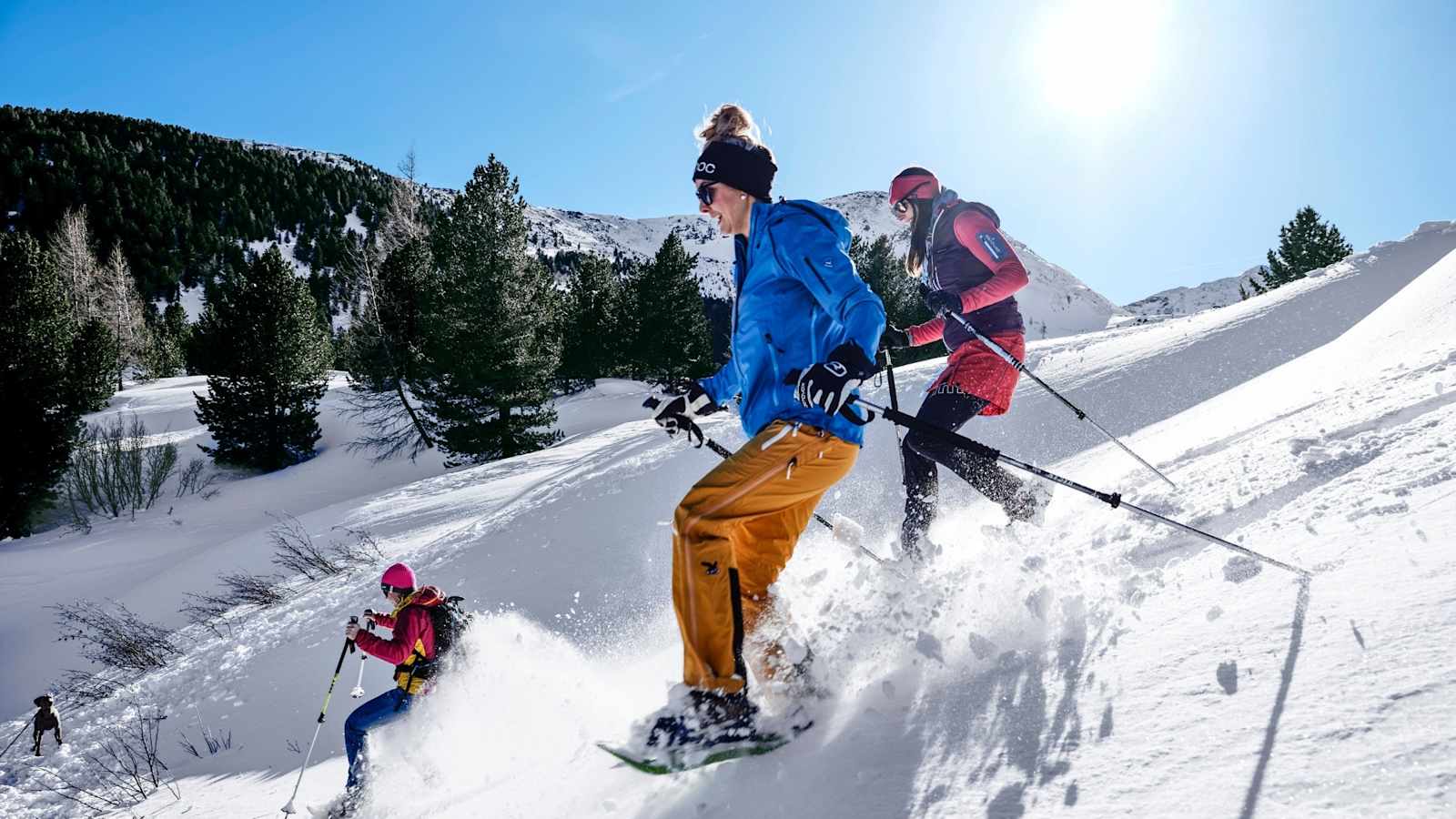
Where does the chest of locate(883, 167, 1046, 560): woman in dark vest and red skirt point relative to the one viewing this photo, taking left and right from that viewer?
facing to the left of the viewer

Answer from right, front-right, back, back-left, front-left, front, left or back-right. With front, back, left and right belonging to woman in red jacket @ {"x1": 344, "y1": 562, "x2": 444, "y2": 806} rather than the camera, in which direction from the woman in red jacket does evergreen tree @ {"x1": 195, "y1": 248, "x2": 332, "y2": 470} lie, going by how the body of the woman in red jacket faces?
right

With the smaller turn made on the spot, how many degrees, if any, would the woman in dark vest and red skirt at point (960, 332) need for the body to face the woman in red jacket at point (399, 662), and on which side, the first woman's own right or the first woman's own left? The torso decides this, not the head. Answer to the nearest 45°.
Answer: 0° — they already face them

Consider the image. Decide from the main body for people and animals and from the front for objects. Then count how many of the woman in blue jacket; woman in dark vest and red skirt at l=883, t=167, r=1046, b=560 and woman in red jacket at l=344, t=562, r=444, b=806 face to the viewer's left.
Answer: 3

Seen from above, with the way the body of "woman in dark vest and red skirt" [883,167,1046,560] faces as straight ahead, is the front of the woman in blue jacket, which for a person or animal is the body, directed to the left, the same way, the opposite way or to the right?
the same way

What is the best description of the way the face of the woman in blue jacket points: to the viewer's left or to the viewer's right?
to the viewer's left

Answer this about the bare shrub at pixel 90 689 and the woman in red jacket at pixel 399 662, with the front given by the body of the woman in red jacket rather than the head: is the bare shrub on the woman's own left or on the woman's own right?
on the woman's own right

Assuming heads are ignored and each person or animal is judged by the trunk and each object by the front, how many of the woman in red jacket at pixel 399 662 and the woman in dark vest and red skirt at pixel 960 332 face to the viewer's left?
2

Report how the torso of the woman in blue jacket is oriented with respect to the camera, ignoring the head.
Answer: to the viewer's left

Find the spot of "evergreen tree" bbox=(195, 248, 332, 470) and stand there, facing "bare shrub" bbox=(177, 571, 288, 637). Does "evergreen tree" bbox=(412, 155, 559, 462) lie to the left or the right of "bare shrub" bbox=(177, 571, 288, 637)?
left

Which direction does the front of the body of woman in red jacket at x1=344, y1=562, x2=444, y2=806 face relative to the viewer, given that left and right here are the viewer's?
facing to the left of the viewer
